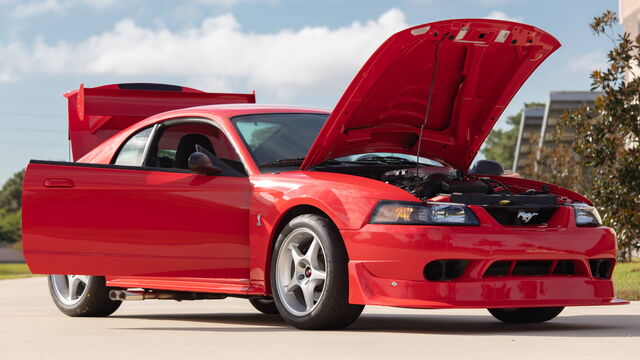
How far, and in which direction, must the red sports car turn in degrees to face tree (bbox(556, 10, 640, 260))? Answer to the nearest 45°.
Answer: approximately 90° to its left

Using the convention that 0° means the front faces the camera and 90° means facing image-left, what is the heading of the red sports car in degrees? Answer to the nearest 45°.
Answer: approximately 315°
